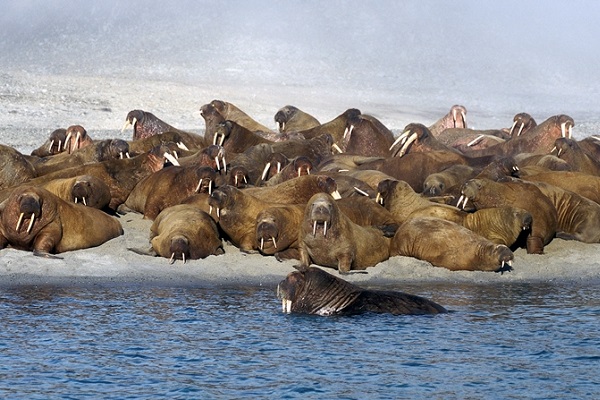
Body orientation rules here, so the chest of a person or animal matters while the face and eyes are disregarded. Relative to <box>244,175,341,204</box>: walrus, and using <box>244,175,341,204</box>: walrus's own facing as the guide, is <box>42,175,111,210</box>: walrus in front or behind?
behind

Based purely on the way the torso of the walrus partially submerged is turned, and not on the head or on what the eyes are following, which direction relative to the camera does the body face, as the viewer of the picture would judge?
to the viewer's left

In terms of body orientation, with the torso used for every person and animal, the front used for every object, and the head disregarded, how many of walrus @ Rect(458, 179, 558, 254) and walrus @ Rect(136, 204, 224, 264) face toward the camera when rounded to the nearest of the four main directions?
1

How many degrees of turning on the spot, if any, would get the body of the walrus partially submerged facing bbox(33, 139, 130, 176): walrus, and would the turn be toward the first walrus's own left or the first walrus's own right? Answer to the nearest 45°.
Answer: approximately 45° to the first walrus's own right

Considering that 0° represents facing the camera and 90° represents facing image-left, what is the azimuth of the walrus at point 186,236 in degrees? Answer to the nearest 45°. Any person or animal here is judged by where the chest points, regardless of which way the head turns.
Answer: approximately 0°

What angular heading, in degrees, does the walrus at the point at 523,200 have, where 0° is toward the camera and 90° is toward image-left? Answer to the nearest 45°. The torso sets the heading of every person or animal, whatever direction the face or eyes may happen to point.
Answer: approximately 90°

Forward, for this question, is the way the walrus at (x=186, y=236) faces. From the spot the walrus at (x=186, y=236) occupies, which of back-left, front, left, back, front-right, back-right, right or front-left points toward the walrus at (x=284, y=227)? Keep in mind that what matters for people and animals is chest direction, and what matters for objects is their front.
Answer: left

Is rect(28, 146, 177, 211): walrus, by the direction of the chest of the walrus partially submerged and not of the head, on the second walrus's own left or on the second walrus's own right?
on the second walrus's own right

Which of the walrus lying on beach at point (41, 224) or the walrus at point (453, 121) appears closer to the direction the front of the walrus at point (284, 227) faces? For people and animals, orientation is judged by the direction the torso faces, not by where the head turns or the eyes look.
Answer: the walrus lying on beach

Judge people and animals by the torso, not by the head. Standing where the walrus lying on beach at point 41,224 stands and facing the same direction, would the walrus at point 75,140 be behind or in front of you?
behind
